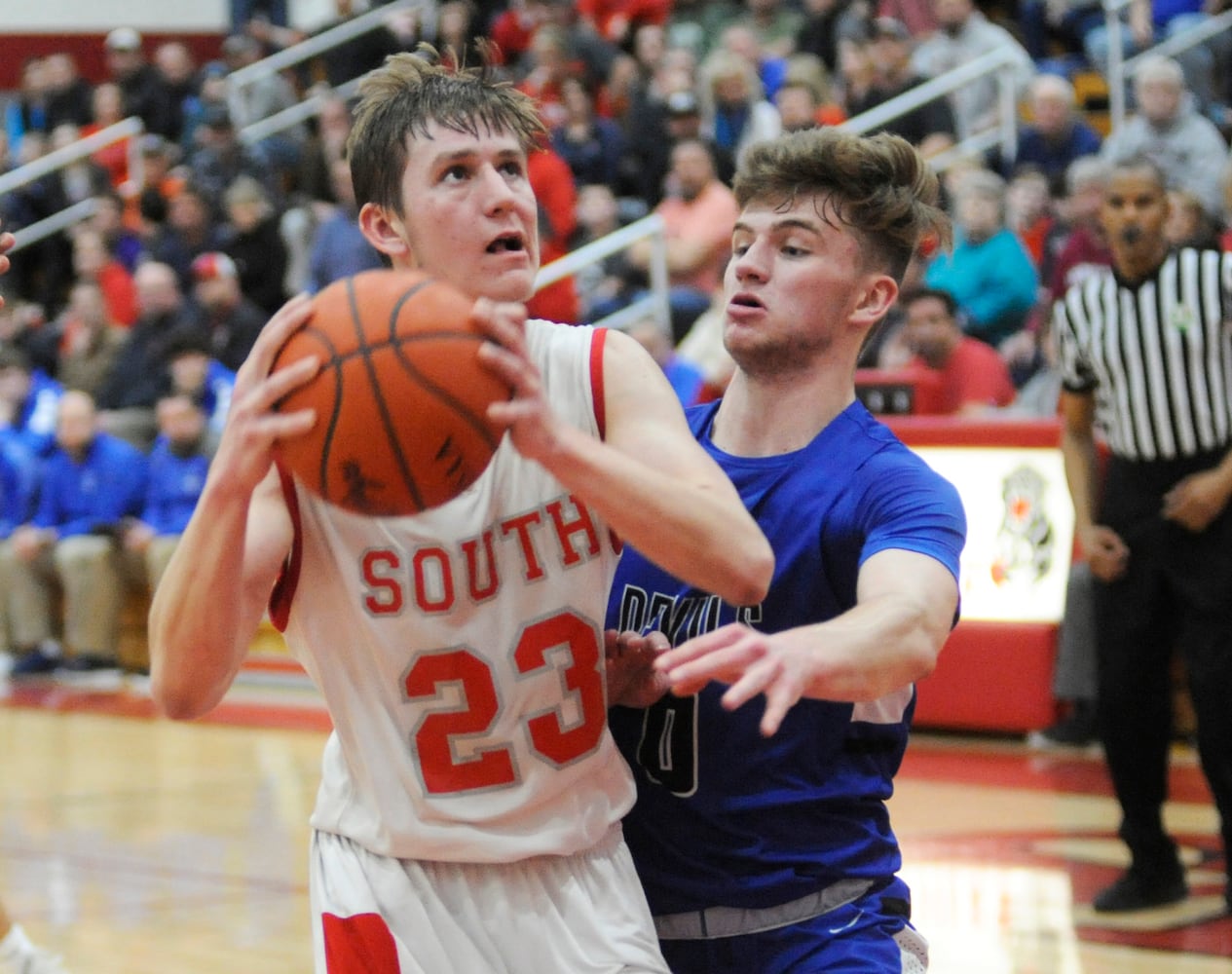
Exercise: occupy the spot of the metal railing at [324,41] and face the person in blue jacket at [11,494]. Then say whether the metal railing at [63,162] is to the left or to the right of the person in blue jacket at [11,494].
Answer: right

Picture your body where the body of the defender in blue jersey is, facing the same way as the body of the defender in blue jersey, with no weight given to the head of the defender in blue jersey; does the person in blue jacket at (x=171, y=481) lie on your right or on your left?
on your right

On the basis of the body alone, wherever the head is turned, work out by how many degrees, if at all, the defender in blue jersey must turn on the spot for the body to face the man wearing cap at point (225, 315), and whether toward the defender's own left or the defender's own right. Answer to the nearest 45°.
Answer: approximately 135° to the defender's own right

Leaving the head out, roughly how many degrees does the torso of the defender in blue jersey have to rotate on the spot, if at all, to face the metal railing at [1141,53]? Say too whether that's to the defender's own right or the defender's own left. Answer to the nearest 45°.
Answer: approximately 135° to the defender's own right

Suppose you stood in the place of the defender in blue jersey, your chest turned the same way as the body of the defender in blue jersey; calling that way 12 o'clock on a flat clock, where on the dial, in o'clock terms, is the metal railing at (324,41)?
The metal railing is roughly at 4 o'clock from the defender in blue jersey.

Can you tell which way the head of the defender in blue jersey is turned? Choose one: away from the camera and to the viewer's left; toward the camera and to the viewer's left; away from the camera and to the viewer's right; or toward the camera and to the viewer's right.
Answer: toward the camera and to the viewer's left

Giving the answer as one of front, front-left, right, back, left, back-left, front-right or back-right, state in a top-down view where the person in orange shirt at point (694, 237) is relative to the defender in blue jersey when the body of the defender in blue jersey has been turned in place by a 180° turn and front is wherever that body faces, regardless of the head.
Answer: front-left

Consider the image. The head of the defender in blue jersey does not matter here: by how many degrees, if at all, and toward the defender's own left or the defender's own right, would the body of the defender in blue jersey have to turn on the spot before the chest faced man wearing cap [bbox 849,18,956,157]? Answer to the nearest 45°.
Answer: approximately 135° to the defender's own right

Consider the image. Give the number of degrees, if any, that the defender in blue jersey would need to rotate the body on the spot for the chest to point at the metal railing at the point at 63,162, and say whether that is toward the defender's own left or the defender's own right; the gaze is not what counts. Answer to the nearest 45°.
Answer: approximately 90° to the defender's own right

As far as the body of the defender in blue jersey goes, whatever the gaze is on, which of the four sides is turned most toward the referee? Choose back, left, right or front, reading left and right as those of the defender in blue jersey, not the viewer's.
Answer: back

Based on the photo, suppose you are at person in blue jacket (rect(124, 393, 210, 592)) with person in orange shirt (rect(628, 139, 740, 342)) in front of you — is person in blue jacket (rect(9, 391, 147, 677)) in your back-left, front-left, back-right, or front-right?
back-left

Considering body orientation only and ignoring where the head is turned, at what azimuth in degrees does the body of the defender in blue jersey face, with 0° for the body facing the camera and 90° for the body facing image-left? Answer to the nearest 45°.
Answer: approximately 45°

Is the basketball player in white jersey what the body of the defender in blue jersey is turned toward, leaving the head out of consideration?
yes
